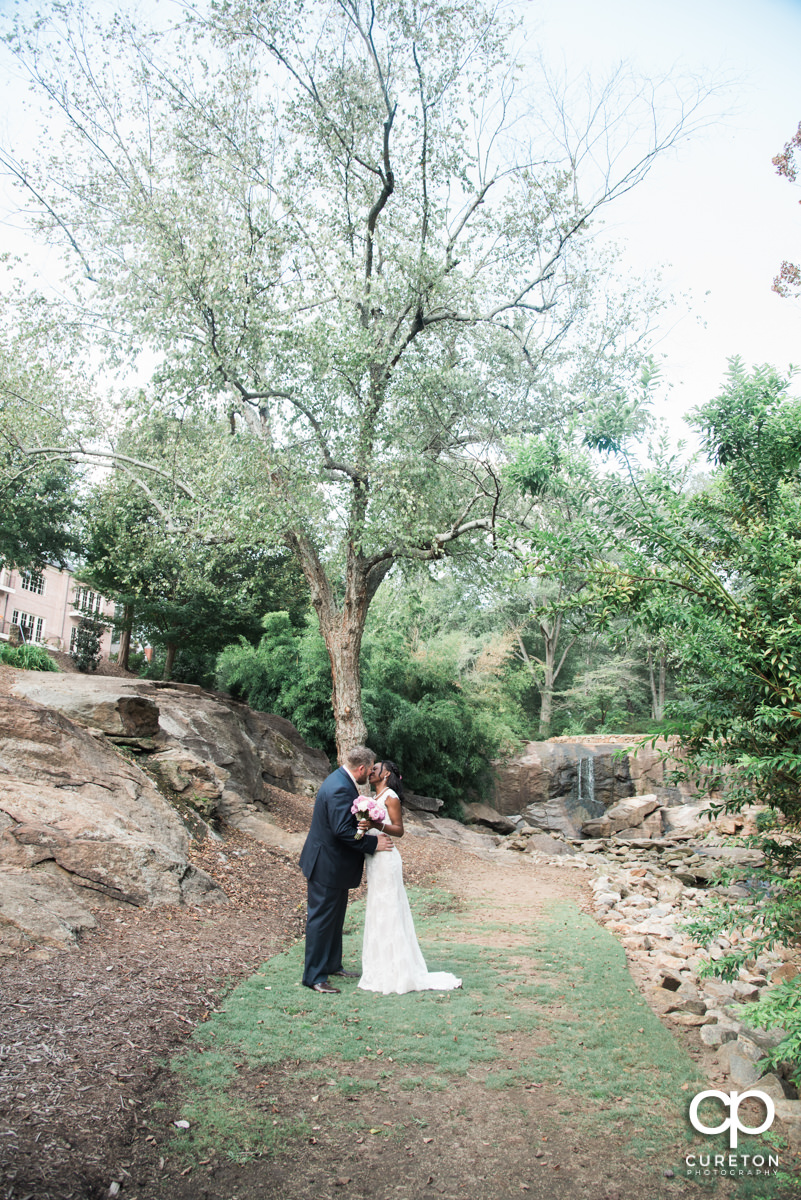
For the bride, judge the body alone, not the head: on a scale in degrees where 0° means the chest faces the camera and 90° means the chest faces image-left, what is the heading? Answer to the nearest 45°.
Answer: approximately 90°

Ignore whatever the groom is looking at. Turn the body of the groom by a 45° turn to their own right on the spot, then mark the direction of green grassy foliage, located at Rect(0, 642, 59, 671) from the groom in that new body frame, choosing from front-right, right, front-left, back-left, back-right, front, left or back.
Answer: back

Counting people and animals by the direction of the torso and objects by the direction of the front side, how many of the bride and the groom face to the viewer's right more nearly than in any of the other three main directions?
1

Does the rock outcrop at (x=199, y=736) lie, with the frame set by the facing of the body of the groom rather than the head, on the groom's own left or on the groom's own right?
on the groom's own left

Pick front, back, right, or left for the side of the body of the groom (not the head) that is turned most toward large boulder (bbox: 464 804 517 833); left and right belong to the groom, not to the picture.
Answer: left

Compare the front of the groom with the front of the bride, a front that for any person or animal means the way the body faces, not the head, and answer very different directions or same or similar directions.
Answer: very different directions

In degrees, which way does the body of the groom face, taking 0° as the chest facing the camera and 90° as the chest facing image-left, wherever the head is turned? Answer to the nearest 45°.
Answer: approximately 270°

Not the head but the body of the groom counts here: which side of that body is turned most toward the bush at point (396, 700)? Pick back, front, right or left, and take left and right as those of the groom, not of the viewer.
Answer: left

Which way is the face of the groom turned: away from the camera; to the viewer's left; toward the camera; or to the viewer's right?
to the viewer's right

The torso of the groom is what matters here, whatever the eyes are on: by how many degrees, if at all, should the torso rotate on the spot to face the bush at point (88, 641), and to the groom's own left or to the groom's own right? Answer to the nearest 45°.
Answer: approximately 135° to the groom's own left
